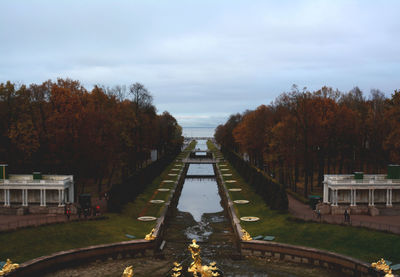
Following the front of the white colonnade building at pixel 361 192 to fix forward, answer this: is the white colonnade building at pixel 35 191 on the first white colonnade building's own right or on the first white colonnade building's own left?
on the first white colonnade building's own right

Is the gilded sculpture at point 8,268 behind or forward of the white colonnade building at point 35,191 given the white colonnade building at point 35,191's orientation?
forward

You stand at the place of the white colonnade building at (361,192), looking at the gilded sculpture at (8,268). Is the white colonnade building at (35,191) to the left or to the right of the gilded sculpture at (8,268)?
right

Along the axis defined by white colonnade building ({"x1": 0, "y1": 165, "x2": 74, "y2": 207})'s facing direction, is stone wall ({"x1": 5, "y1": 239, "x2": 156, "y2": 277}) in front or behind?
in front

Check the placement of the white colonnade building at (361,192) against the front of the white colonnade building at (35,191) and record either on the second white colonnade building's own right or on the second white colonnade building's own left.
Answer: on the second white colonnade building's own left
